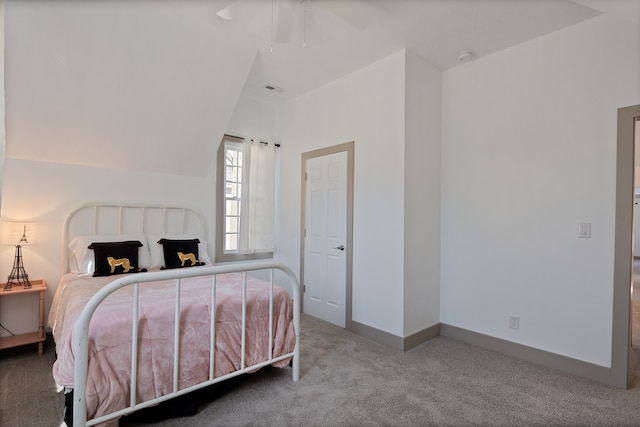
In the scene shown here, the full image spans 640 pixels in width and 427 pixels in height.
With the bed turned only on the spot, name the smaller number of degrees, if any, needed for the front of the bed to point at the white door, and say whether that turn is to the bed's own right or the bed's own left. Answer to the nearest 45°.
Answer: approximately 90° to the bed's own left

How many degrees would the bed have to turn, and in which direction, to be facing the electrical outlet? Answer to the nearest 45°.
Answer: approximately 45° to its left

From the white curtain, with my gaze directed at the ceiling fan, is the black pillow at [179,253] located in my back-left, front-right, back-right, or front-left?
front-right

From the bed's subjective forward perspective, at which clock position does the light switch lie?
The light switch is roughly at 11 o'clock from the bed.

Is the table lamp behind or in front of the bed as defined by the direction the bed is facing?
behind

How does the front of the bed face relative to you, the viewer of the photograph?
facing the viewer and to the right of the viewer
